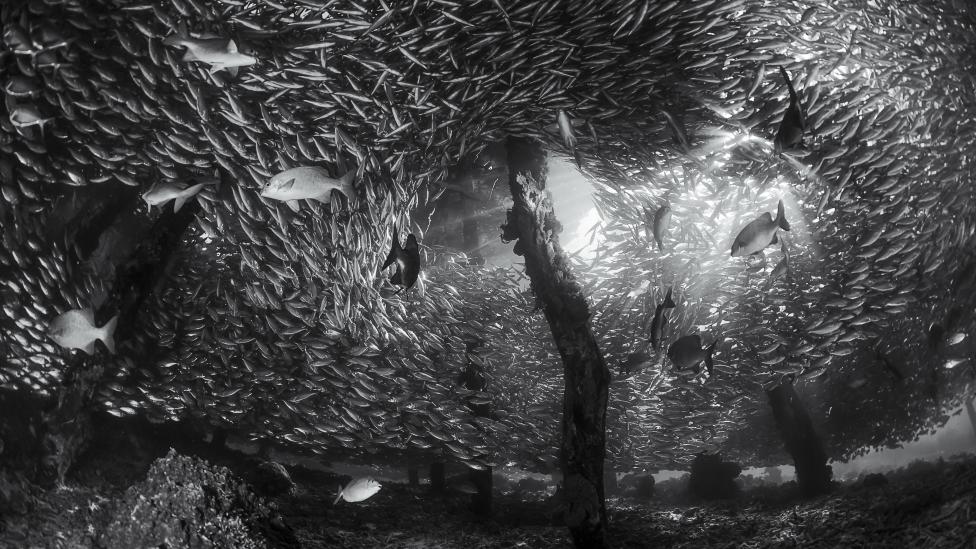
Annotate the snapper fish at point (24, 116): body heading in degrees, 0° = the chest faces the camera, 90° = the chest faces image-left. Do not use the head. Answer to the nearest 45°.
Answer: approximately 90°

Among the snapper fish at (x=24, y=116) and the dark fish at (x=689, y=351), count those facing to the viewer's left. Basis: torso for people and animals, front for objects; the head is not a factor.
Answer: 2

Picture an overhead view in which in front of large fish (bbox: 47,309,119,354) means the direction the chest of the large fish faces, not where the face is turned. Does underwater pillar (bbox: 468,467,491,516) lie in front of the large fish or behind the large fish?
behind

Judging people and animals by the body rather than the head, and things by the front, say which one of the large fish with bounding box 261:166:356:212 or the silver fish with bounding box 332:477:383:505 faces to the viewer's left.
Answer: the large fish

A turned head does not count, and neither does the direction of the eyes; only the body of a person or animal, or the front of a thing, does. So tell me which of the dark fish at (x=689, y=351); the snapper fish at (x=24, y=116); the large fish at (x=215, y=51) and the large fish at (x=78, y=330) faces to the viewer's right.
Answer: the large fish at (x=215, y=51)

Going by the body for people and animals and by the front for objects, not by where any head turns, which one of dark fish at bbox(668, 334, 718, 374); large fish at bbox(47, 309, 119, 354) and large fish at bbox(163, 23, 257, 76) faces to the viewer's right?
large fish at bbox(163, 23, 257, 76)

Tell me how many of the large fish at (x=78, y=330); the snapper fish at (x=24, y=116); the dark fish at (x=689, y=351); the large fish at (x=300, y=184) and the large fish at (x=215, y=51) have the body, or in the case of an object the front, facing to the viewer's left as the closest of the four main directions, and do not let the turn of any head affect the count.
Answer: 4

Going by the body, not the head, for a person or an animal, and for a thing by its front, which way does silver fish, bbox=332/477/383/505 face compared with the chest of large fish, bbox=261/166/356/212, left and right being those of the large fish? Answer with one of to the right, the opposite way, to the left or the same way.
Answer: the opposite way

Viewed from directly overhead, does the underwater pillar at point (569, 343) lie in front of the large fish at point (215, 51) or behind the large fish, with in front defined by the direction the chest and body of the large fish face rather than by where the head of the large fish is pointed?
in front

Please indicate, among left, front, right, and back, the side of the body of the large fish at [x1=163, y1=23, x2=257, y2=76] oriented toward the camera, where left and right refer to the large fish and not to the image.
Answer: right

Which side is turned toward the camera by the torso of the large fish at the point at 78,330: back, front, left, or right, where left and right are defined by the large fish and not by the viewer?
left

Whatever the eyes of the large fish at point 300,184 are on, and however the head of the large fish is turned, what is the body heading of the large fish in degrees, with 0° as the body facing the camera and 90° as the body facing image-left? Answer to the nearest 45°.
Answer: approximately 90°
